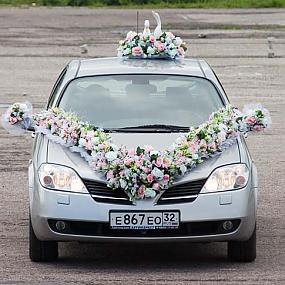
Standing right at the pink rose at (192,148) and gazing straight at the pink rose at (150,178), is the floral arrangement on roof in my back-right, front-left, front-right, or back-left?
back-right

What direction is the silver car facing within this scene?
toward the camera

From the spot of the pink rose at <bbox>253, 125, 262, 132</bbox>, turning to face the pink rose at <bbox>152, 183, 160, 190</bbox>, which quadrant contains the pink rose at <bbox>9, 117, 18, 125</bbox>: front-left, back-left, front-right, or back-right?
front-right
